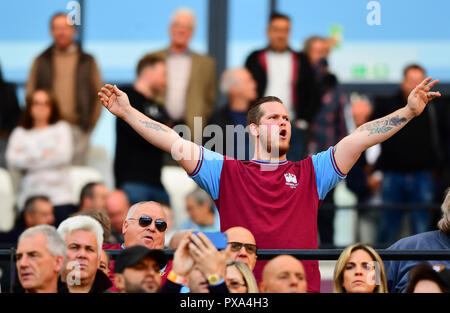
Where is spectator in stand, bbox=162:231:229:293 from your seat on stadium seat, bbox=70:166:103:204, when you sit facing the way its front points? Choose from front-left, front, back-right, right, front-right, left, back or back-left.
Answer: front

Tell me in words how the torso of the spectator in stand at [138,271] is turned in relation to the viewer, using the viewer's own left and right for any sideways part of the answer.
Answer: facing the viewer and to the right of the viewer

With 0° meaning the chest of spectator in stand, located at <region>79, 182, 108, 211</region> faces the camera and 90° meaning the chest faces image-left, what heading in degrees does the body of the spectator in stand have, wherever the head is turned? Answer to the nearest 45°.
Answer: approximately 315°

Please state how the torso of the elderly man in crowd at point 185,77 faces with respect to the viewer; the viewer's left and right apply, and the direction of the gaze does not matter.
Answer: facing the viewer

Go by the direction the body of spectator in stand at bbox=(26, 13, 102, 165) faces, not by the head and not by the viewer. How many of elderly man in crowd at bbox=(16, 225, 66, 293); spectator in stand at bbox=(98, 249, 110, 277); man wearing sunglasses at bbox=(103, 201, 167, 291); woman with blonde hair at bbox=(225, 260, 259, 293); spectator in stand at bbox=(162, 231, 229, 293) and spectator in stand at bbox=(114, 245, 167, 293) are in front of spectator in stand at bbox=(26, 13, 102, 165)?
6

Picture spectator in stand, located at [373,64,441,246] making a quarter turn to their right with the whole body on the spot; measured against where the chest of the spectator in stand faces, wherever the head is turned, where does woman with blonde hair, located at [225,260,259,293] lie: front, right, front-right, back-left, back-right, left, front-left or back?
left

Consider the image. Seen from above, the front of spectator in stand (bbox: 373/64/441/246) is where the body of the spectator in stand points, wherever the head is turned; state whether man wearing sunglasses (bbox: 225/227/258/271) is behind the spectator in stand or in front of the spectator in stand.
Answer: in front

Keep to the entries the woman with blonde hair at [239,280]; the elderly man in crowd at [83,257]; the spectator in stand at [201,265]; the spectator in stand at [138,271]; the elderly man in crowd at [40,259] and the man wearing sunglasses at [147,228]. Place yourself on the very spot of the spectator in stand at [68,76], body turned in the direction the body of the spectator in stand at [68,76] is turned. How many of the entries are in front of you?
6

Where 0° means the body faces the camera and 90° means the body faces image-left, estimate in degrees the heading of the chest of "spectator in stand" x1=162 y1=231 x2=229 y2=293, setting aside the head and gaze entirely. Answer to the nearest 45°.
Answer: approximately 315°

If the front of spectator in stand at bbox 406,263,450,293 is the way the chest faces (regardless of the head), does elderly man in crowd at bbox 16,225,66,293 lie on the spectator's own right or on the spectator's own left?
on the spectator's own right

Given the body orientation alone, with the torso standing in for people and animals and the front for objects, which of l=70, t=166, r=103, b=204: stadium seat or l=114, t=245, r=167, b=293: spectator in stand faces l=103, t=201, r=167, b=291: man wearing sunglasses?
the stadium seat

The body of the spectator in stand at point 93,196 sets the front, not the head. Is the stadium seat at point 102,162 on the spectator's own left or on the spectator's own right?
on the spectator's own left

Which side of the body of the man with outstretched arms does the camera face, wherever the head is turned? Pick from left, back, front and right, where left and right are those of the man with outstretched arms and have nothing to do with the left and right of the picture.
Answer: front
